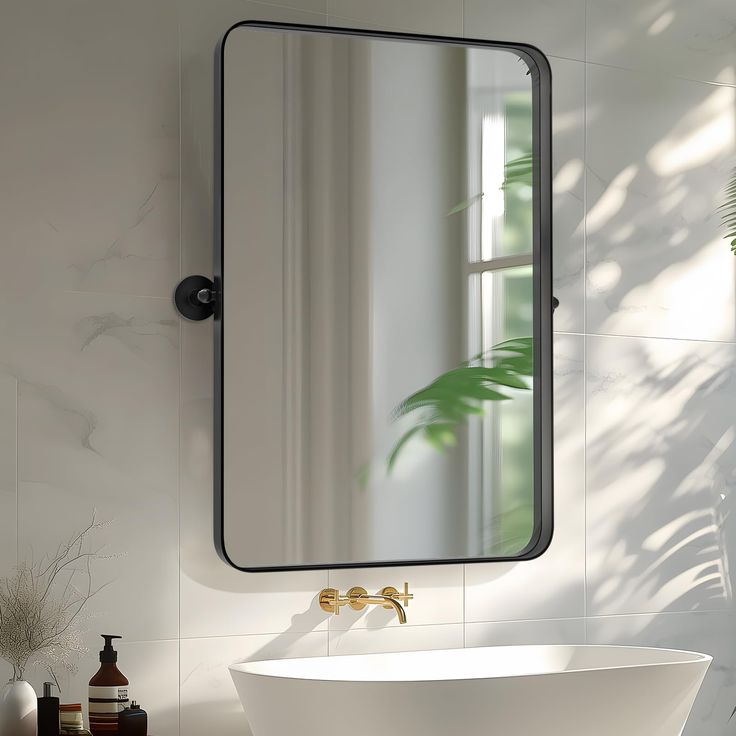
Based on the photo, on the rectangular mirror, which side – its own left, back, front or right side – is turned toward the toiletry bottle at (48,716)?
right

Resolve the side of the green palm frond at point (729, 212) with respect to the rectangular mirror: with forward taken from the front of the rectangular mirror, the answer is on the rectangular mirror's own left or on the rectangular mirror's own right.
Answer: on the rectangular mirror's own left

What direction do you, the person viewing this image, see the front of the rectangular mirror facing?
facing the viewer and to the right of the viewer
